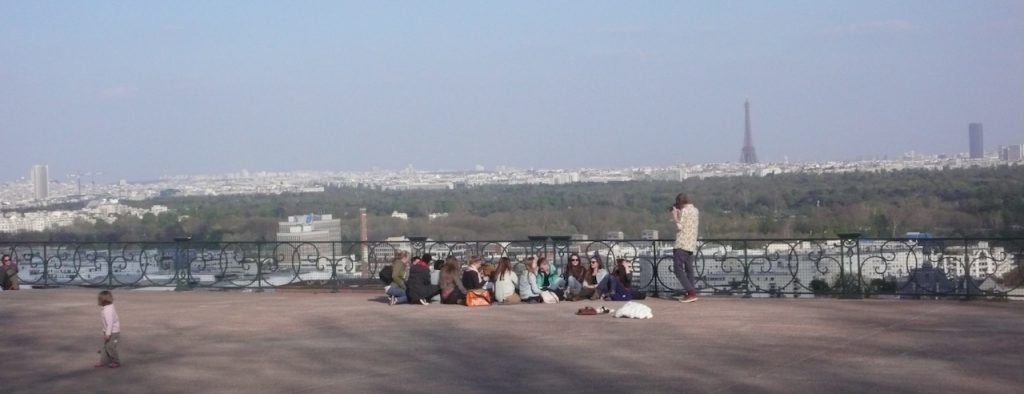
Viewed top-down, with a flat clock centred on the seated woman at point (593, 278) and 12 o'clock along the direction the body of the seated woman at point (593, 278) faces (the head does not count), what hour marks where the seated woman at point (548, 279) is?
the seated woman at point (548, 279) is roughly at 2 o'clock from the seated woman at point (593, 278).

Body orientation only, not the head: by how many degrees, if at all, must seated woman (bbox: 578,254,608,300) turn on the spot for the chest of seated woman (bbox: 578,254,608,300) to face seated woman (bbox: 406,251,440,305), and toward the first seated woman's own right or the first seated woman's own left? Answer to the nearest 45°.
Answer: approximately 45° to the first seated woman's own right

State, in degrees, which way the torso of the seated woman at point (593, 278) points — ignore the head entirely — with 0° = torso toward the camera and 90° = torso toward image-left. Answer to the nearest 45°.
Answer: approximately 45°

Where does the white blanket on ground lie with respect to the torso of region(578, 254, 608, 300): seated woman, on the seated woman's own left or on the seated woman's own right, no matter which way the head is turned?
on the seated woman's own left

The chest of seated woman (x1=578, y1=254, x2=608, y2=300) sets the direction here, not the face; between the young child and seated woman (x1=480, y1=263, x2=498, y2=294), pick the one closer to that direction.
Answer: the young child

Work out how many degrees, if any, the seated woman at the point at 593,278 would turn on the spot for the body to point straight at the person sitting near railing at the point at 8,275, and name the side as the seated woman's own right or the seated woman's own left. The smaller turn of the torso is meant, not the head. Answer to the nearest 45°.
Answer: approximately 45° to the seated woman's own right
